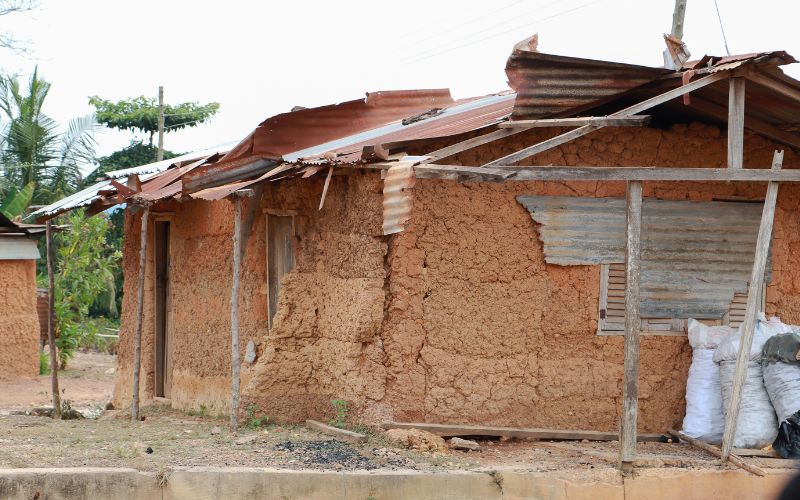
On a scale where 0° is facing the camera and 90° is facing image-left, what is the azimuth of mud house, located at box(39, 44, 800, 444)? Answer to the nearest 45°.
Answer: approximately 45°

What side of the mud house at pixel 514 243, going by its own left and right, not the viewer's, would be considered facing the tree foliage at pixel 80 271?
right

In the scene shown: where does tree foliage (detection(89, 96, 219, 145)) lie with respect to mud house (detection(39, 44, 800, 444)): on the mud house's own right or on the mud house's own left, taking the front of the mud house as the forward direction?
on the mud house's own right

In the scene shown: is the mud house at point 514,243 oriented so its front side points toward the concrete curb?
yes

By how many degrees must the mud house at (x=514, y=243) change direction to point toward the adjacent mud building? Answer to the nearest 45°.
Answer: approximately 90° to its right

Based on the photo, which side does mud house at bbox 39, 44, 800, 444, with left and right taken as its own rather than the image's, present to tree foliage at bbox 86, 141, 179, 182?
right

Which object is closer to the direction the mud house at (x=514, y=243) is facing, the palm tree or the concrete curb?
the concrete curb

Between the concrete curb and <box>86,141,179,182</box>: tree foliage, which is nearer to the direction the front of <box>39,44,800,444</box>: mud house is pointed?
the concrete curb

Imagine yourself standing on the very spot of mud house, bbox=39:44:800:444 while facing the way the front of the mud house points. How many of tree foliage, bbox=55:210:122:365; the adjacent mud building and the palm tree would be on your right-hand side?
3
